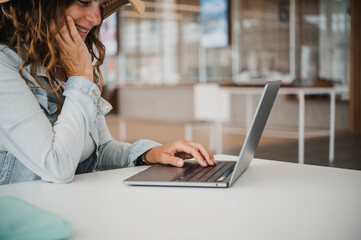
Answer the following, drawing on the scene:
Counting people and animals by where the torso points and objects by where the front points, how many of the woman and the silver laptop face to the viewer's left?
1

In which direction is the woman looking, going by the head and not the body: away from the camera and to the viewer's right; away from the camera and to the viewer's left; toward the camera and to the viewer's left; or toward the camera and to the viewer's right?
toward the camera and to the viewer's right

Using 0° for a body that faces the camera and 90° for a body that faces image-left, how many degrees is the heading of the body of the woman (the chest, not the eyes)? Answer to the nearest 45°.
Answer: approximately 315°

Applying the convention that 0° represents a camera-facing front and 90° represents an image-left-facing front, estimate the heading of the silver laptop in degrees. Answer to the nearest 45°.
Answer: approximately 90°
